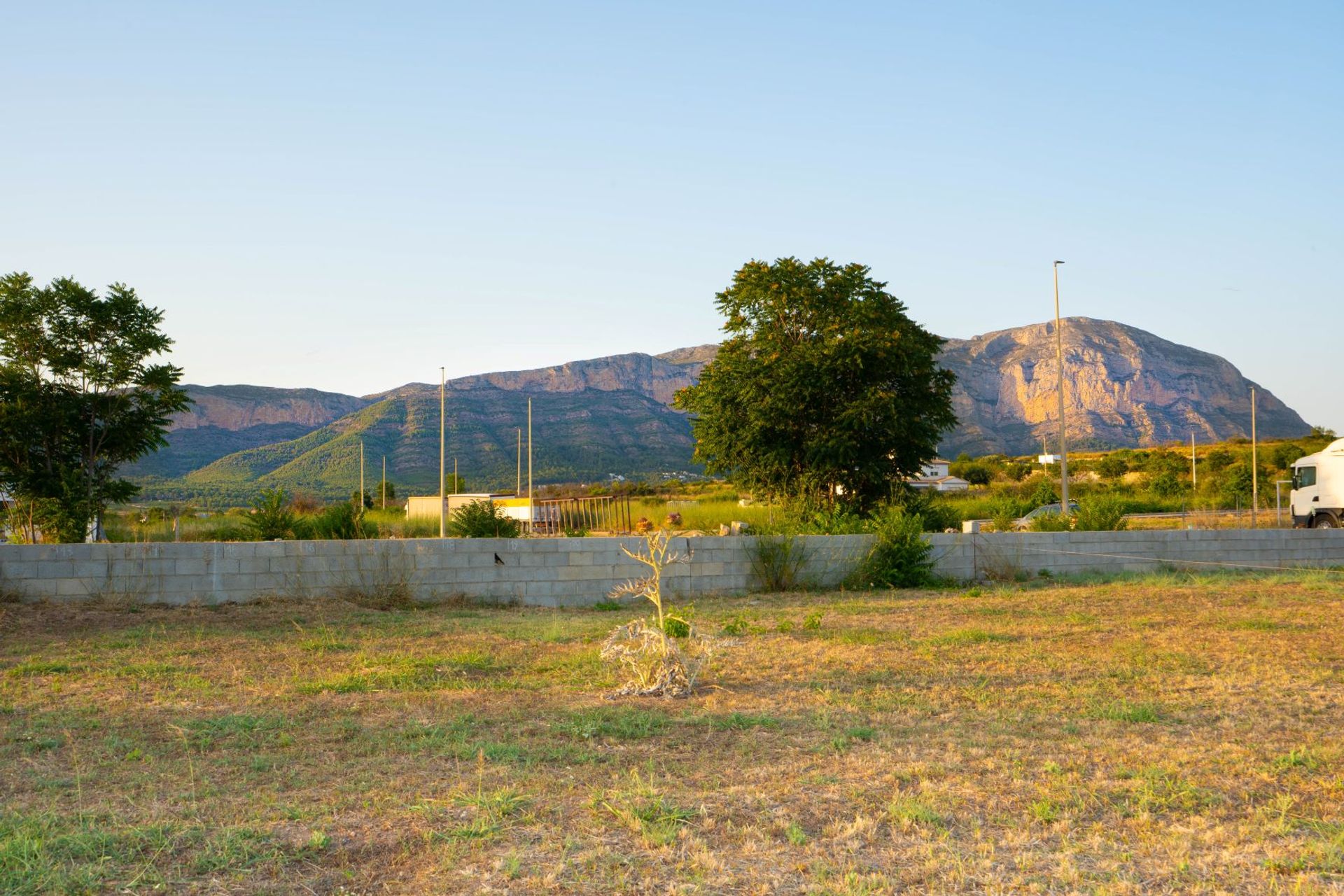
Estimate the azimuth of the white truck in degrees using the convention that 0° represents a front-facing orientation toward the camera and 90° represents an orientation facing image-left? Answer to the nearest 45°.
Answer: approximately 90°

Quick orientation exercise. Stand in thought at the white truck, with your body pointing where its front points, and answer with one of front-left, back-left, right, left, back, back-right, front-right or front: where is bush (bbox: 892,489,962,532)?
front-left
